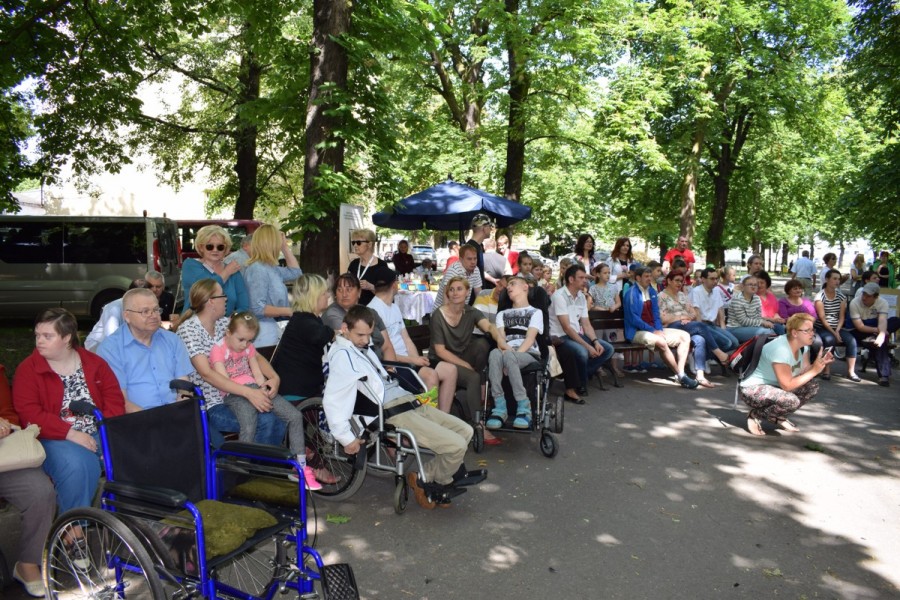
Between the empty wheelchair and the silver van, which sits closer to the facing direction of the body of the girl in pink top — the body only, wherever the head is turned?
the empty wheelchair

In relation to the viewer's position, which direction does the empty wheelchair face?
facing the viewer and to the right of the viewer

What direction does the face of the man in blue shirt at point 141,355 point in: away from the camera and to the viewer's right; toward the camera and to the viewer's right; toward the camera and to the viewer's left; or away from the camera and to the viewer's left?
toward the camera and to the viewer's right

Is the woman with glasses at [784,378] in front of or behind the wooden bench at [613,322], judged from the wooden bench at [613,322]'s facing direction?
in front

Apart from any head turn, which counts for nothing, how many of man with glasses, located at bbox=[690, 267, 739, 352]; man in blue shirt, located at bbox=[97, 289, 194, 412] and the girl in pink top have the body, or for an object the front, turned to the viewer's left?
0

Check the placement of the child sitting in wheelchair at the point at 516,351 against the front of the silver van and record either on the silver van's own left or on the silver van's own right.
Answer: on the silver van's own left

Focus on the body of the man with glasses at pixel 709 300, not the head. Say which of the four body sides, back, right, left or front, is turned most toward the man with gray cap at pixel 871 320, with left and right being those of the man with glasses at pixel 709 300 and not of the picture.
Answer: left

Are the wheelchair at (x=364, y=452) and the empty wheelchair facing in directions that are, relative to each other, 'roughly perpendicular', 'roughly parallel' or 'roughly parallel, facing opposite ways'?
roughly parallel

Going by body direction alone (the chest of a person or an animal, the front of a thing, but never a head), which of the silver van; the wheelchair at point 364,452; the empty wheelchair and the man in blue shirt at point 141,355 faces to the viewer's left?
the silver van

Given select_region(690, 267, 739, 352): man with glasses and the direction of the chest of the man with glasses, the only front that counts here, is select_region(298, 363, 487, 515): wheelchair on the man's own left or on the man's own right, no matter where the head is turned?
on the man's own right

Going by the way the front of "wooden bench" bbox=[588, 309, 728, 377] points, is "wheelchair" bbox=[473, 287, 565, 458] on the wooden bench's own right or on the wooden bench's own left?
on the wooden bench's own right

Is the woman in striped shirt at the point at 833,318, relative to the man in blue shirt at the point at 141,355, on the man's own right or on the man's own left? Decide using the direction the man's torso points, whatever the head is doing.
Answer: on the man's own left

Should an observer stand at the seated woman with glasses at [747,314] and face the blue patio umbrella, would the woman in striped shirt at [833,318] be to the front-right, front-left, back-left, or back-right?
back-right

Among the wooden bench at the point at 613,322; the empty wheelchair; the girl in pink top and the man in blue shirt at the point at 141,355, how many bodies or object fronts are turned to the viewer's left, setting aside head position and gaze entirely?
0
